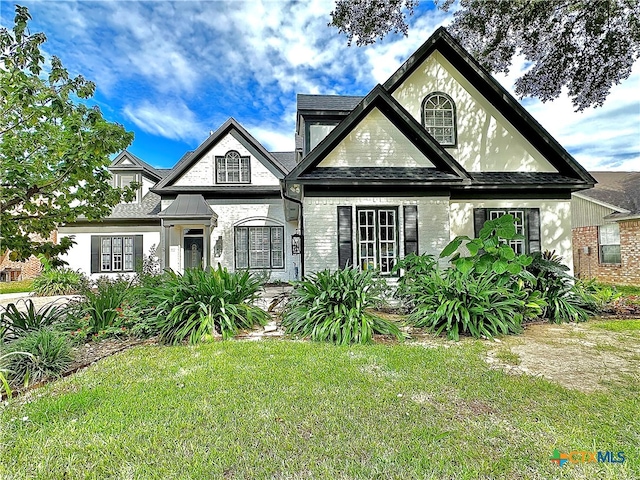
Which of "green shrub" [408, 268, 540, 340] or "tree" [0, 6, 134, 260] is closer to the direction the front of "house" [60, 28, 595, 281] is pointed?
the green shrub

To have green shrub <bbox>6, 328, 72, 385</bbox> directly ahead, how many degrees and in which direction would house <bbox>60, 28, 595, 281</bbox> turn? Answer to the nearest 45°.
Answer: approximately 45° to its right

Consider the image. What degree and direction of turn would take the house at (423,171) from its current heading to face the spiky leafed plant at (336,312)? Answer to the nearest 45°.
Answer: approximately 45° to its right

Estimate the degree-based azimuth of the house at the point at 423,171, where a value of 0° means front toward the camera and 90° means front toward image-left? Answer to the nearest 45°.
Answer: approximately 0°

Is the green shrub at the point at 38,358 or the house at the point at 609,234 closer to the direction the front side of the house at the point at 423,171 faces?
the green shrub

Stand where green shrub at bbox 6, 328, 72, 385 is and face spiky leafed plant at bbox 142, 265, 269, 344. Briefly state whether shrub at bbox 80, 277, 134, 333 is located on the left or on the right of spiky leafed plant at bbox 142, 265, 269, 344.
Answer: left

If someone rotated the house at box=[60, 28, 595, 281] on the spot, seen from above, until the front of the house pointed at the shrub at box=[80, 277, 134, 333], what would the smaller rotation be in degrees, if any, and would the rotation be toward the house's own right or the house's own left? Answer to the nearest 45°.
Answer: approximately 45° to the house's own right

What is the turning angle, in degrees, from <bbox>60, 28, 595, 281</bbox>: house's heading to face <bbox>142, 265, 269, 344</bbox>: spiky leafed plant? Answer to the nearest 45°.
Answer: approximately 45° to its right
